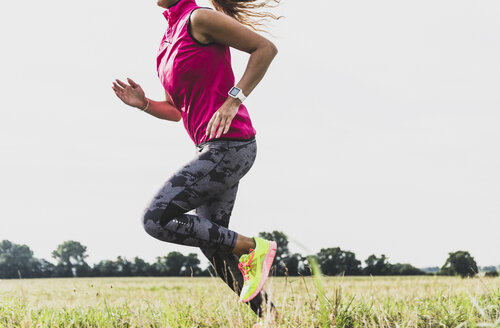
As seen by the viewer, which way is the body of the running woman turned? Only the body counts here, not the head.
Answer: to the viewer's left
